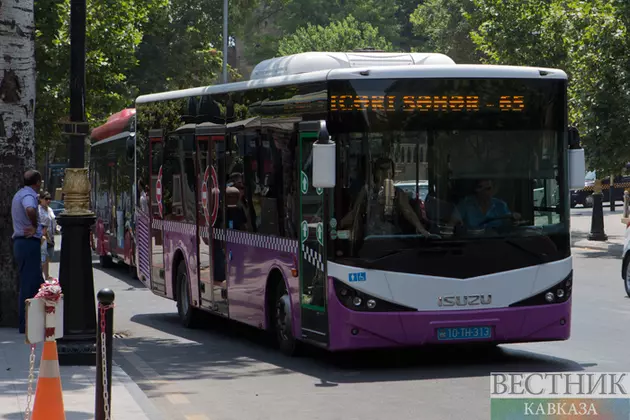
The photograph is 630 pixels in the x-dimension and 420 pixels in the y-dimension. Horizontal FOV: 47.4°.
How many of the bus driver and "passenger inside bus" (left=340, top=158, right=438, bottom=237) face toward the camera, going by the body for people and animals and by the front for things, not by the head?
2

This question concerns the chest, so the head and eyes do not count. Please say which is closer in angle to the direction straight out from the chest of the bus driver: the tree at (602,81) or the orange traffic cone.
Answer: the orange traffic cone

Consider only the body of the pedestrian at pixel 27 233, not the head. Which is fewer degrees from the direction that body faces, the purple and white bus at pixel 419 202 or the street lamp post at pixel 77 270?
the purple and white bus

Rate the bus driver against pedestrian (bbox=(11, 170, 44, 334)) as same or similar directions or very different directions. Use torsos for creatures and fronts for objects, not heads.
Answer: very different directions

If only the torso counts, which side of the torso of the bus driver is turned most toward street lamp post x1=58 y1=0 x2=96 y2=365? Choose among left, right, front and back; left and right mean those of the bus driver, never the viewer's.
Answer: right
